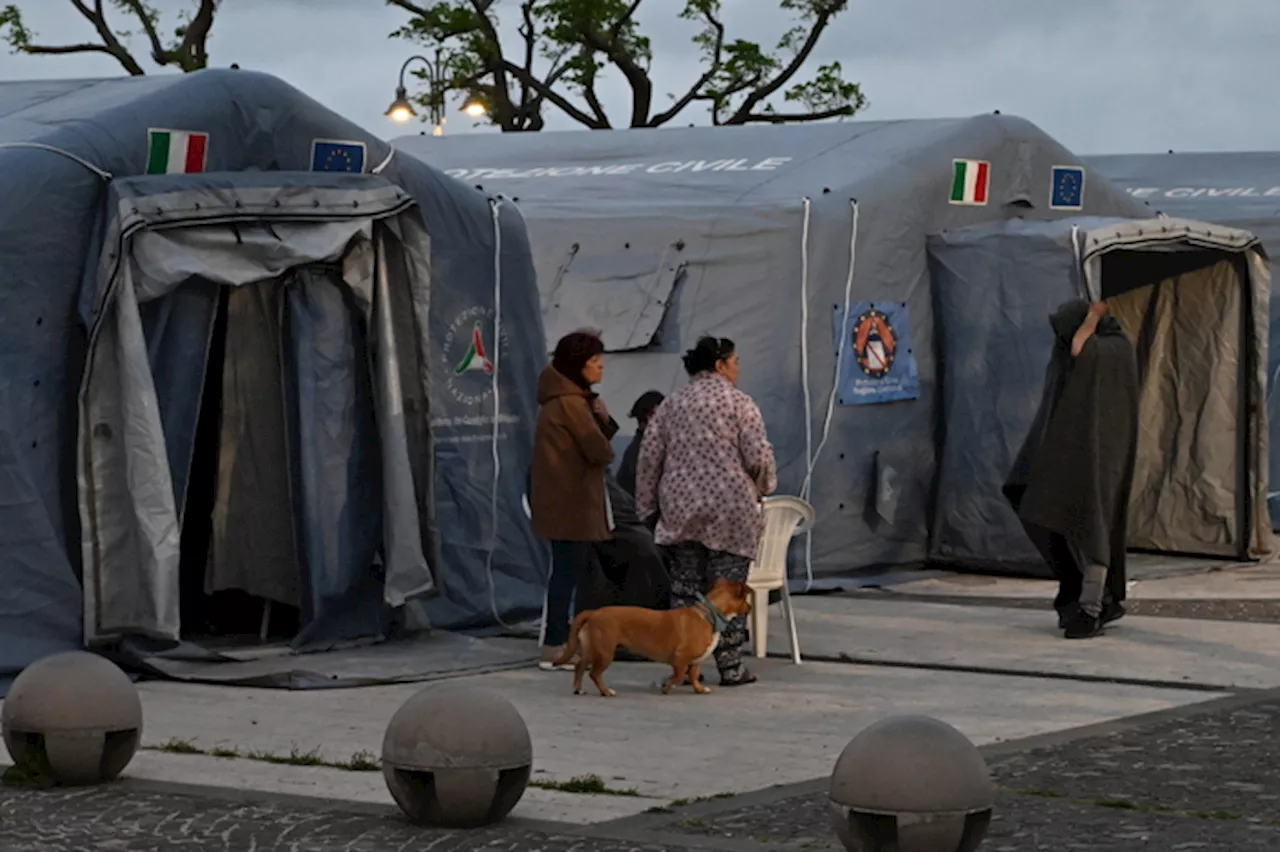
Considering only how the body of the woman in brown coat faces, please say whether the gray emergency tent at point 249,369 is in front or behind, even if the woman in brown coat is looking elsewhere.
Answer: behind

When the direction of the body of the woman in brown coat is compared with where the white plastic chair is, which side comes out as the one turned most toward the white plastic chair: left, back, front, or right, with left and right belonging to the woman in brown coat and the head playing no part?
front

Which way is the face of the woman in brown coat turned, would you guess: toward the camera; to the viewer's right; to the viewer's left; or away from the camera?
to the viewer's right

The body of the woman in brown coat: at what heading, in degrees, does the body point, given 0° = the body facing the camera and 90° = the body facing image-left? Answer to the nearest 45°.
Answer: approximately 270°

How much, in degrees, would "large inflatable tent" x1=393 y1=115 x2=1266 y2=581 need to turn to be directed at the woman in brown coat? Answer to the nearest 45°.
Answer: approximately 45° to its right

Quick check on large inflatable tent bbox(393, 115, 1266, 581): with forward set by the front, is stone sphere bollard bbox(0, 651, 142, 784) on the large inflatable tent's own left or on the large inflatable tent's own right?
on the large inflatable tent's own right

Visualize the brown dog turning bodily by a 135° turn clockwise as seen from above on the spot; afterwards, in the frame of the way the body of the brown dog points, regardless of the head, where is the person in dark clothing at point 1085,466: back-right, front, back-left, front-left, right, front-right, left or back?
back

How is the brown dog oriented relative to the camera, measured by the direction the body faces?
to the viewer's right

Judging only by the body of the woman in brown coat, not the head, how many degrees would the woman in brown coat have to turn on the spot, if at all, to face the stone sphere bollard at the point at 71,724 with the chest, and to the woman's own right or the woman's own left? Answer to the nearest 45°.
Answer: approximately 135° to the woman's own right
